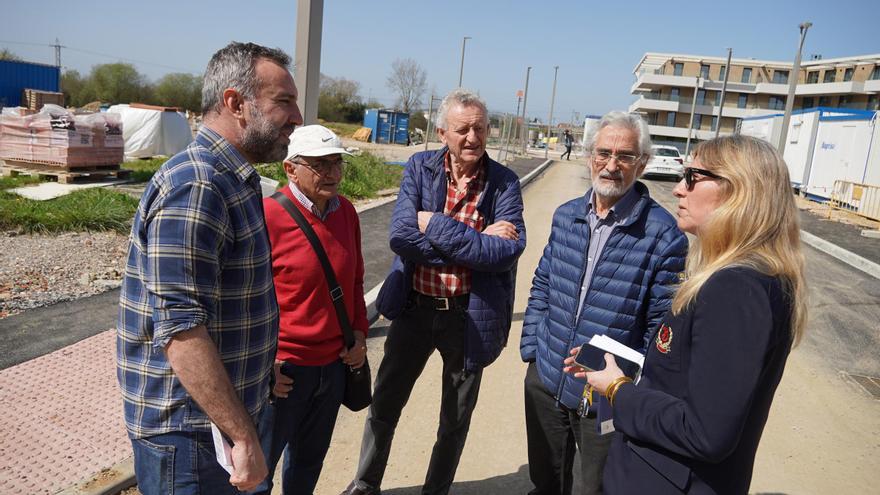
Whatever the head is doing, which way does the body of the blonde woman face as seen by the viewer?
to the viewer's left

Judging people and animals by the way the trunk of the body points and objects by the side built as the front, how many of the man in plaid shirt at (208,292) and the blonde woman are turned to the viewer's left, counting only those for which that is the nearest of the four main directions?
1

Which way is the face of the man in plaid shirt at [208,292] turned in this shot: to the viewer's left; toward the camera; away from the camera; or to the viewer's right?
to the viewer's right

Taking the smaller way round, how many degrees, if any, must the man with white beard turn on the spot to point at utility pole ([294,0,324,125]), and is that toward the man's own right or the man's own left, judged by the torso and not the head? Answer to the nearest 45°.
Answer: approximately 90° to the man's own right

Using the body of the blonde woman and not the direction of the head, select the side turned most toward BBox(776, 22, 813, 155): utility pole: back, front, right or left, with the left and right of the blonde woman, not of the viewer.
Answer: right

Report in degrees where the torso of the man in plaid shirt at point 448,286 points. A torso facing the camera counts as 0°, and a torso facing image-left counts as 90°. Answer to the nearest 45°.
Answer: approximately 0°

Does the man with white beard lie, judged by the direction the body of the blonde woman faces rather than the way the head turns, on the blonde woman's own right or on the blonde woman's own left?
on the blonde woman's own right

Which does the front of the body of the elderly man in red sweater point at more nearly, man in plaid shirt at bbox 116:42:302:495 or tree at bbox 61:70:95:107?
the man in plaid shirt

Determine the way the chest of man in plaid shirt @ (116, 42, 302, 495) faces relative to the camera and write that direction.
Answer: to the viewer's right
